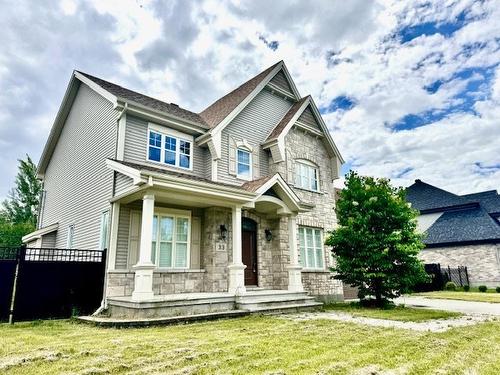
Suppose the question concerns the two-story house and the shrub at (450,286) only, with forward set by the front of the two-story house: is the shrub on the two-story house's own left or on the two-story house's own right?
on the two-story house's own left

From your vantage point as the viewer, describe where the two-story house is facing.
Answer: facing the viewer and to the right of the viewer

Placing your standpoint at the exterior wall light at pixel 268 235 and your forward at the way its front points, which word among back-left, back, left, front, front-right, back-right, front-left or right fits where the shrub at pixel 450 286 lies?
left

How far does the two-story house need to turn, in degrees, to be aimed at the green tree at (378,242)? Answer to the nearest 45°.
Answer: approximately 45° to its left

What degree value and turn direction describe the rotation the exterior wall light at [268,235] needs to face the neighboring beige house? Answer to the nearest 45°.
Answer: approximately 90° to its left

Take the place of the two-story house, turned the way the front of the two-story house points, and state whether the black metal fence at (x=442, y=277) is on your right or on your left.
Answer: on your left

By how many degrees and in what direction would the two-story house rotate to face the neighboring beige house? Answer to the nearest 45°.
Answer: approximately 90° to its left

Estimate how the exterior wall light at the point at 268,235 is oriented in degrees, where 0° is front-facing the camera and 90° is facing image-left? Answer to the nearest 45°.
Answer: approximately 315°

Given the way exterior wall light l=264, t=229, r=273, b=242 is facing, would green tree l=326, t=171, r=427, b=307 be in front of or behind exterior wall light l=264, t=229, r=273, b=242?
in front

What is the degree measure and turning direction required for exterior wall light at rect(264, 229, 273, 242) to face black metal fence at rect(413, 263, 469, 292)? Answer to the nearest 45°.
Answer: approximately 90° to its left

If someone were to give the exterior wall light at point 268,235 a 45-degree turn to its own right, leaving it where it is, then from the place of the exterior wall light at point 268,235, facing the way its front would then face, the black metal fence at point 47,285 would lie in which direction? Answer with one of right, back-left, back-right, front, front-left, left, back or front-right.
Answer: front-right
